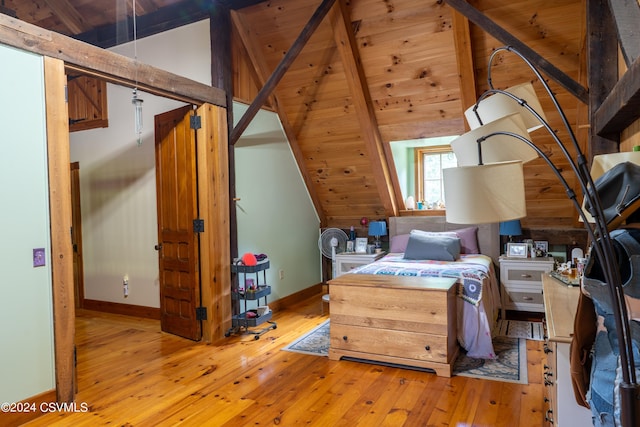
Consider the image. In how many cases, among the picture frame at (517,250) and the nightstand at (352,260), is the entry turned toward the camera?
2

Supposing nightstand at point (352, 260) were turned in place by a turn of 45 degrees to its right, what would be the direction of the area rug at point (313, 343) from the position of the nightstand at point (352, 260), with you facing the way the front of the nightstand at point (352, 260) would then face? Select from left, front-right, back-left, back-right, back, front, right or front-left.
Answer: front-left

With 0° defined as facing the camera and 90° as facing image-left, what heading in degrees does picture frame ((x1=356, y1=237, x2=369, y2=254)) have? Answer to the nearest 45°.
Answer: approximately 0°

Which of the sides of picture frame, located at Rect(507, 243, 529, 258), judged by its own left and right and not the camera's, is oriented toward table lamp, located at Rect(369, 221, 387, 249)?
right

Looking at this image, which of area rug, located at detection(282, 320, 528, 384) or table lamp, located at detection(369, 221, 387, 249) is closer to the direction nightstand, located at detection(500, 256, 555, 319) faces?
the area rug

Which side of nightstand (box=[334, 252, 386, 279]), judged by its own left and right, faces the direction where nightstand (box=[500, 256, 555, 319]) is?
left
